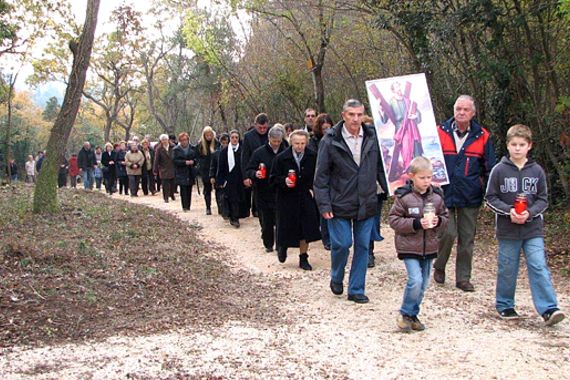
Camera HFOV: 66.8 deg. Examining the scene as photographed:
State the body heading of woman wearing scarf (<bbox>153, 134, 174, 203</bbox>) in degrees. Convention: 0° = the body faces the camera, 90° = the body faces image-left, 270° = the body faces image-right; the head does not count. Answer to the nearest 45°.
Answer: approximately 315°

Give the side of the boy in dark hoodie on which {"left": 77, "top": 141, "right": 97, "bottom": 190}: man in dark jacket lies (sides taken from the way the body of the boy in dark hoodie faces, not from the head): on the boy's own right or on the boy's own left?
on the boy's own right

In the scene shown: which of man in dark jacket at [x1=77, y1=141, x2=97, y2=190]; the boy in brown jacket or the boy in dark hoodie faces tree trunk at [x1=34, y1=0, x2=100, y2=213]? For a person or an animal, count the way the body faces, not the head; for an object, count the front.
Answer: the man in dark jacket

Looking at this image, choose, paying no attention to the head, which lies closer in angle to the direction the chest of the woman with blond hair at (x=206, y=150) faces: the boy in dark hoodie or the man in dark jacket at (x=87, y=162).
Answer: the boy in dark hoodie

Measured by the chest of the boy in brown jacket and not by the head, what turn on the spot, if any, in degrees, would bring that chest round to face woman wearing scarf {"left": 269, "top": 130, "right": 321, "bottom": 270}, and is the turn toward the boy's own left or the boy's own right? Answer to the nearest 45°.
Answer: approximately 180°

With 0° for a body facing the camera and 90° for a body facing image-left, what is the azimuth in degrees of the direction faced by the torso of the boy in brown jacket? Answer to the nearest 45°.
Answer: approximately 315°

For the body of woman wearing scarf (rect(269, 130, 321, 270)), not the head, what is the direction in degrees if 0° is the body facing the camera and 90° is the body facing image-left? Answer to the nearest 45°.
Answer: approximately 0°

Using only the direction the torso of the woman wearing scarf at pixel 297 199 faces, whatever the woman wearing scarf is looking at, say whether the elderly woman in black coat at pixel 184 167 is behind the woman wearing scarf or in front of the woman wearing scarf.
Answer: behind

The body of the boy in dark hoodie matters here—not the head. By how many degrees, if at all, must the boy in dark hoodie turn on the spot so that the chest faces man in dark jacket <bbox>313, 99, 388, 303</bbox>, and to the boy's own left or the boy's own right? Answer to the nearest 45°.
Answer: approximately 90° to the boy's own right

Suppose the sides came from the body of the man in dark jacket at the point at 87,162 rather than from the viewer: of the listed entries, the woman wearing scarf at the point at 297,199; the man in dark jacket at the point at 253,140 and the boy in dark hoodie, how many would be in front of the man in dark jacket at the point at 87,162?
3

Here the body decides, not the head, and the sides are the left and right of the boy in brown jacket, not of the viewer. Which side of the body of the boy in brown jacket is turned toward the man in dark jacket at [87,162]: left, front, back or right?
back
